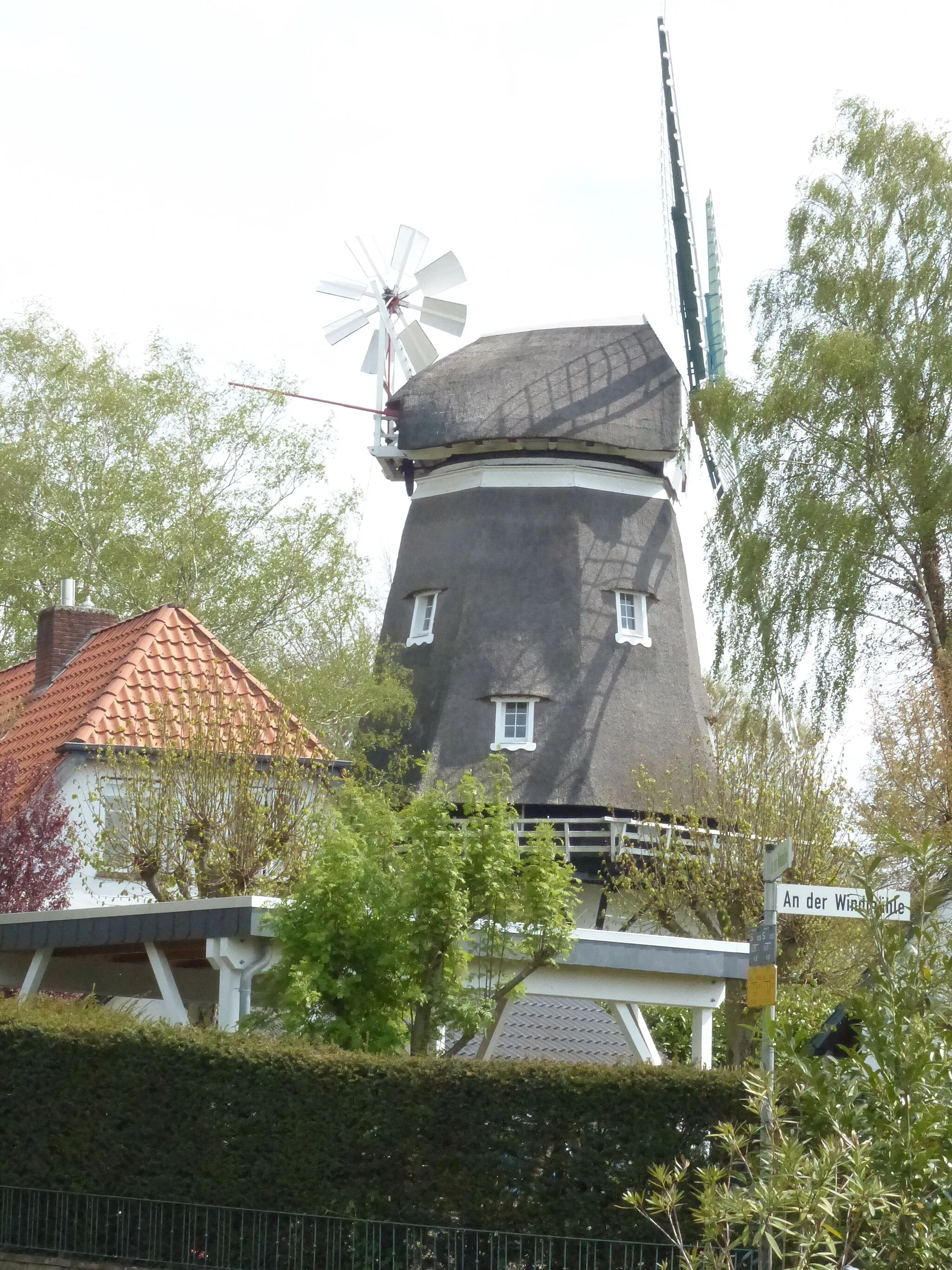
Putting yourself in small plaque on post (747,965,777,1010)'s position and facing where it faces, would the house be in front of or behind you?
behind

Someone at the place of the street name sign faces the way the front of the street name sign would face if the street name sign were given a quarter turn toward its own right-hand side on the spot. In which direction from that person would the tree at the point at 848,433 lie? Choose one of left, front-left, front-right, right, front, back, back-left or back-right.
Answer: right

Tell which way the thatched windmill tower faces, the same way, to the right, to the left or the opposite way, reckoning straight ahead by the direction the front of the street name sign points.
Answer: to the left

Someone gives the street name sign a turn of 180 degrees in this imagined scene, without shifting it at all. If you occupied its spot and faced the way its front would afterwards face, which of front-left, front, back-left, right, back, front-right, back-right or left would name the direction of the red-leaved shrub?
front-left

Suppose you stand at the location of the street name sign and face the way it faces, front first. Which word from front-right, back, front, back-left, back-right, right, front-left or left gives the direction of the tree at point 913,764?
back

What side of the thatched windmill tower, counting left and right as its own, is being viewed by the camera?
right

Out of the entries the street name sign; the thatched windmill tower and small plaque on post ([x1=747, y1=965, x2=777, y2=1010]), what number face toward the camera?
2

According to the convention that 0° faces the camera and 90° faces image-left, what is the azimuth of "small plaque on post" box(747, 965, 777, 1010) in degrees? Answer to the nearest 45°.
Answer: approximately 0°

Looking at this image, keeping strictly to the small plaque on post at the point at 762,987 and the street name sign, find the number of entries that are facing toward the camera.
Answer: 2
